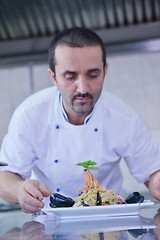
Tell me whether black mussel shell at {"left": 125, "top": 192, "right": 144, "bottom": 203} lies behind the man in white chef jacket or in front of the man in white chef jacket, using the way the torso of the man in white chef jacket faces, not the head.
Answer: in front

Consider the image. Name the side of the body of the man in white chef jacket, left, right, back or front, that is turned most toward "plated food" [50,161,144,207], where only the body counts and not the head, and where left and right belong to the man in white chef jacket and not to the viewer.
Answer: front

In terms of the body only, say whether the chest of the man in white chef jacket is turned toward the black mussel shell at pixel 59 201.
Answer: yes

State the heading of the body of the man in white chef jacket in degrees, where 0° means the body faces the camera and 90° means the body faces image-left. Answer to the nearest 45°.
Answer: approximately 0°

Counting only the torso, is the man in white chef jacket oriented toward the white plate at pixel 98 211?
yes
